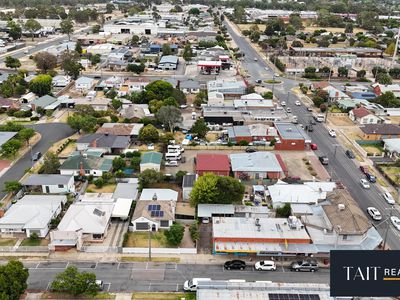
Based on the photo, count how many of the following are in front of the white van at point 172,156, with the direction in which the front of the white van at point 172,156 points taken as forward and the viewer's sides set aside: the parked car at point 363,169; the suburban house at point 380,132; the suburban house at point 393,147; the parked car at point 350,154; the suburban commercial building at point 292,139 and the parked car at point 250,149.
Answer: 6

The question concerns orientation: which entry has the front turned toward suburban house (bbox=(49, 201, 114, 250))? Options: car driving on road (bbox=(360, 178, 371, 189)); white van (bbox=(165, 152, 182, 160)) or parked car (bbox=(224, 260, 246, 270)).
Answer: parked car (bbox=(224, 260, 246, 270))

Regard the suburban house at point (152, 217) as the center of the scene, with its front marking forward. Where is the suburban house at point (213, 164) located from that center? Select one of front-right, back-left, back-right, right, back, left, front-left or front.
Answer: back-left

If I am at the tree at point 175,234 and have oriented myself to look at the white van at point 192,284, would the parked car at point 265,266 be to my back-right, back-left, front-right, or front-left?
front-left

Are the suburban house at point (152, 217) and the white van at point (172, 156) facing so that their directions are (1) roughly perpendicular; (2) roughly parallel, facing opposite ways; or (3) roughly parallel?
roughly perpendicular

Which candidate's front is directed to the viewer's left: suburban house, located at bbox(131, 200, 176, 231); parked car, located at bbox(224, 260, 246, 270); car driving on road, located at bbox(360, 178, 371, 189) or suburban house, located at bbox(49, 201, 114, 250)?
parked car, located at bbox(224, 260, 246, 270)

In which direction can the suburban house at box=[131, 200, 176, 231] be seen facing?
toward the camera

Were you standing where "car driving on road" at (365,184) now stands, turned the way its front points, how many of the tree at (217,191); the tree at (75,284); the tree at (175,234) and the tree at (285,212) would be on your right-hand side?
4

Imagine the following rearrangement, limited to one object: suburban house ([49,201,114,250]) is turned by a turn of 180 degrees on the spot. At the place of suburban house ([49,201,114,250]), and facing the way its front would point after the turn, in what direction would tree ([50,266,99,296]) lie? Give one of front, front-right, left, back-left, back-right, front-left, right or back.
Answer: back

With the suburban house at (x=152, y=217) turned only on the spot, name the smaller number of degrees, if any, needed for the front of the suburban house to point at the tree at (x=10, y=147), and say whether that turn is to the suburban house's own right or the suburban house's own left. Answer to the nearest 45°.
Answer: approximately 135° to the suburban house's own right

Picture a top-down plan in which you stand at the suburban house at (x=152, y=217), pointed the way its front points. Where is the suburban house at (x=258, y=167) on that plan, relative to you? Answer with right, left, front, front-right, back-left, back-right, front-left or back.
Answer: back-left

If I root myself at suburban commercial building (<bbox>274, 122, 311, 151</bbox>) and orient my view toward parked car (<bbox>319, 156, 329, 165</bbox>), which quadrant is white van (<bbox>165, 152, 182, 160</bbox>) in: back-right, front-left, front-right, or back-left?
back-right
